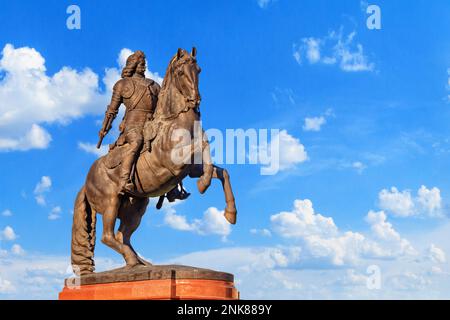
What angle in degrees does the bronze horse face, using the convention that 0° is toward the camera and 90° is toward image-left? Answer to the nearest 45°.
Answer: approximately 315°
